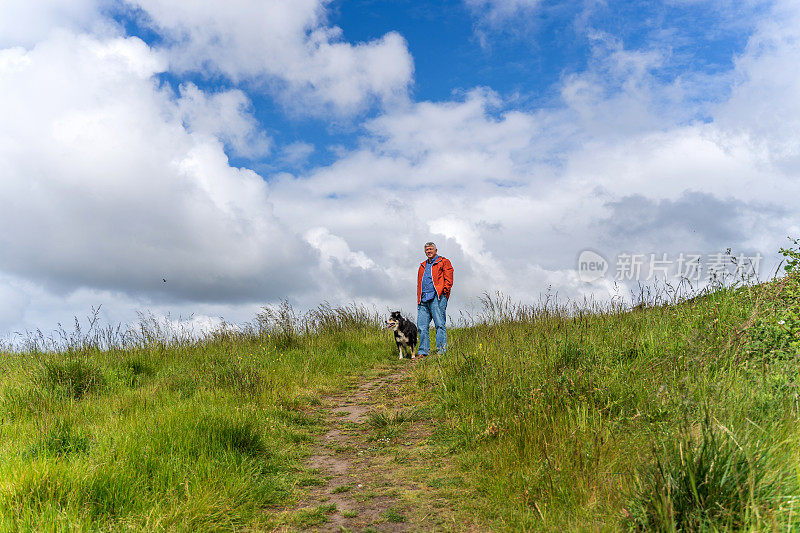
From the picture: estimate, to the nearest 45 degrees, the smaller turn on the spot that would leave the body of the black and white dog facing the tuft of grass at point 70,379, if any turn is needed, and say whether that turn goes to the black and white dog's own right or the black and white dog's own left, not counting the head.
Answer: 0° — it already faces it

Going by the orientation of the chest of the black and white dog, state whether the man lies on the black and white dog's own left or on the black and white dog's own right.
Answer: on the black and white dog's own left

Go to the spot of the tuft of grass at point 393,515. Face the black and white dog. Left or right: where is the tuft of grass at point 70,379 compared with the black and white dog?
left

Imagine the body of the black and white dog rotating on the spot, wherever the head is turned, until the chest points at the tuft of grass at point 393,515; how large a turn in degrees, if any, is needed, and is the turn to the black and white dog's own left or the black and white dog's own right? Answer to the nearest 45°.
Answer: approximately 45° to the black and white dog's own left

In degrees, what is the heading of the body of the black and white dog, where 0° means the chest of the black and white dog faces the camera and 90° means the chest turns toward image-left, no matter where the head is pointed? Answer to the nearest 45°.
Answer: approximately 45°

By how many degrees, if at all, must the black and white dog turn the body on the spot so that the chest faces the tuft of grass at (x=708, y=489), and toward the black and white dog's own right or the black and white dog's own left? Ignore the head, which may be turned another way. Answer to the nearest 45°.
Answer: approximately 45° to the black and white dog's own left
